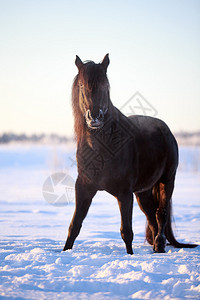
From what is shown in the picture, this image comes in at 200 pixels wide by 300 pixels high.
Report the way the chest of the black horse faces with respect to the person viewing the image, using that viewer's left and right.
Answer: facing the viewer and to the left of the viewer
